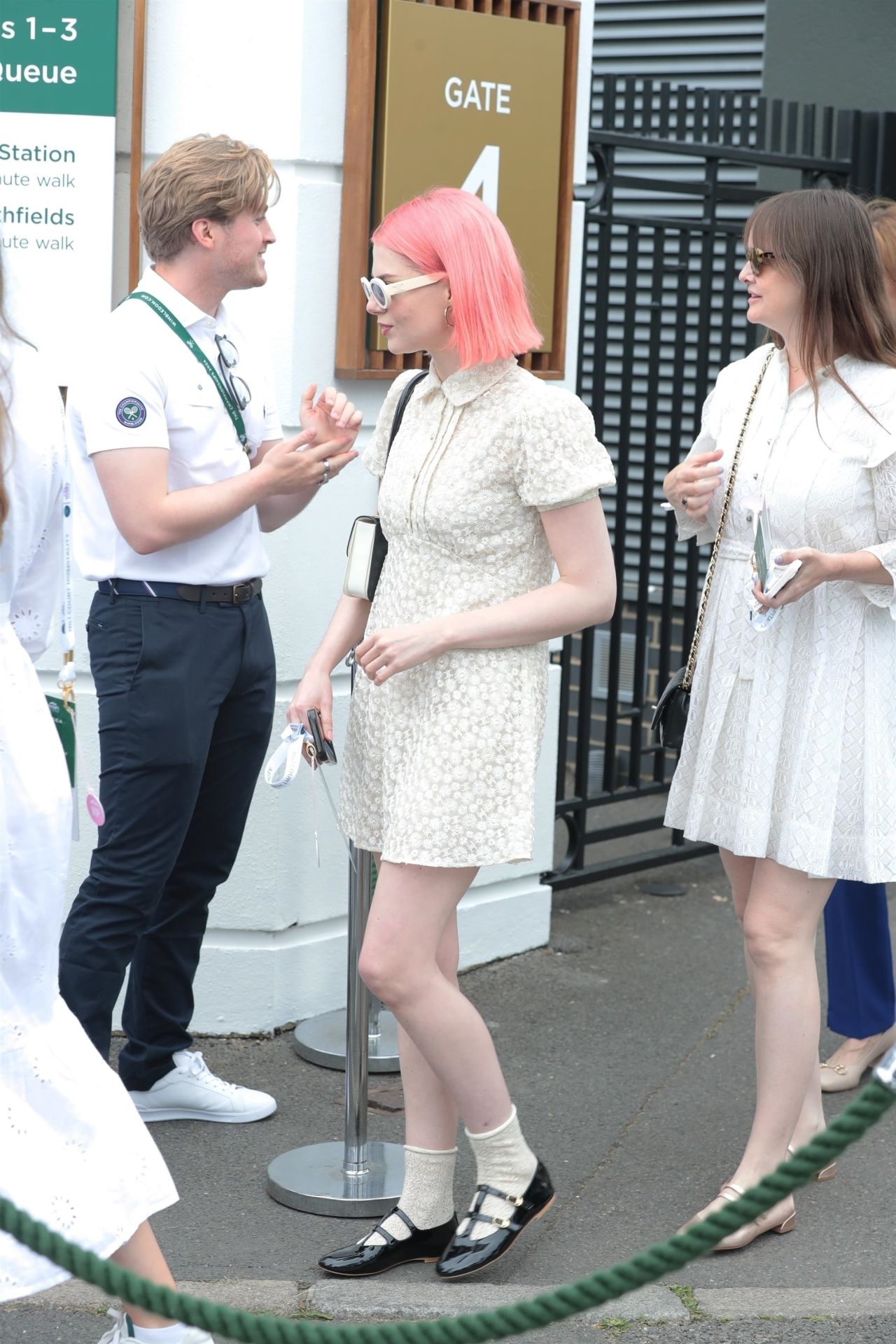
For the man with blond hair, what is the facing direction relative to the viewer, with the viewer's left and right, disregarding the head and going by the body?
facing to the right of the viewer

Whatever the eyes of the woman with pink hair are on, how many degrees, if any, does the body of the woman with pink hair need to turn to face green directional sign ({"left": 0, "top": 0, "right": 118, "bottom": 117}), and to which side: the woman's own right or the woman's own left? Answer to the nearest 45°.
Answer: approximately 90° to the woman's own right

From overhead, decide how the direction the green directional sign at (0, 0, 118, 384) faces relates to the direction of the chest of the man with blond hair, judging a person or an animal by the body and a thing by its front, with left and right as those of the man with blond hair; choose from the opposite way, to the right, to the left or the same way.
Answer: to the right

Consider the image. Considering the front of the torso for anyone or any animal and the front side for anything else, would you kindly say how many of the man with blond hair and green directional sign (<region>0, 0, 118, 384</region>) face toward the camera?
1

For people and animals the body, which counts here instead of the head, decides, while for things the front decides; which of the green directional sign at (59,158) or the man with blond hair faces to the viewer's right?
the man with blond hair

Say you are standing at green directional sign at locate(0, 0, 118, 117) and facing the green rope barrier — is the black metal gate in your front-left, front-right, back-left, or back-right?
back-left

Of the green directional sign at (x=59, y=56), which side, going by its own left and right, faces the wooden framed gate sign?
left

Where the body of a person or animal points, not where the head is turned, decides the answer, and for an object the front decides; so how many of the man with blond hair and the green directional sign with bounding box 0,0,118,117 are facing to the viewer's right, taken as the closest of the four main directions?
1

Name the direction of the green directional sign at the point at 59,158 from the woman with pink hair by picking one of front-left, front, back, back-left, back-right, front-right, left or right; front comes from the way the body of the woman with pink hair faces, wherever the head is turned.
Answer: right

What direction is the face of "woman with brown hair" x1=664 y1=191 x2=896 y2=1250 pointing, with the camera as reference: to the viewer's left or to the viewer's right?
to the viewer's left

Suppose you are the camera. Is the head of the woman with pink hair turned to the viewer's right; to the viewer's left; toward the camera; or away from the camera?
to the viewer's left

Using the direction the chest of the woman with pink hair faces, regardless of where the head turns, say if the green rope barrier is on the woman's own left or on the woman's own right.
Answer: on the woman's own left
